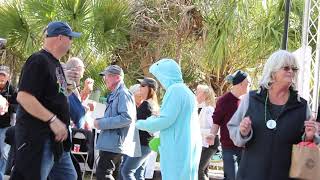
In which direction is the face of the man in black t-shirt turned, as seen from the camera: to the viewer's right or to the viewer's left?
to the viewer's right

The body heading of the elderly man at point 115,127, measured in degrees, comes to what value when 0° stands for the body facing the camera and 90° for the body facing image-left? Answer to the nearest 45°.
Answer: approximately 90°

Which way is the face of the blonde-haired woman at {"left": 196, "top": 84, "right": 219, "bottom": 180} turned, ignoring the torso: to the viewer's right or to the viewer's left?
to the viewer's left

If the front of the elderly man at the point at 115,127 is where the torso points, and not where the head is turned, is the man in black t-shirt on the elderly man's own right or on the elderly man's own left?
on the elderly man's own left

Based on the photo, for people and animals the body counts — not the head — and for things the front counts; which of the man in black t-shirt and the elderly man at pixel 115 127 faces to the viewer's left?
the elderly man

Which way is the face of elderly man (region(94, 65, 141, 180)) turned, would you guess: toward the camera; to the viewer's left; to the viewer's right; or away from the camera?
to the viewer's left

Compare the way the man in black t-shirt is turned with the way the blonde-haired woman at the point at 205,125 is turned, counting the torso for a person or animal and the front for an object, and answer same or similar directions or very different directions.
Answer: very different directions

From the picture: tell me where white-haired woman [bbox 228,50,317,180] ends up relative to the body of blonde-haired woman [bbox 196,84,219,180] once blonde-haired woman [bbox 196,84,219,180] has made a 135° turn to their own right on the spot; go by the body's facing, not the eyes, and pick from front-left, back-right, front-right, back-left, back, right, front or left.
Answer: back-right

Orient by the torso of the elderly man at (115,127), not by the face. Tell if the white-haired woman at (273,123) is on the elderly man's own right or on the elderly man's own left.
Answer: on the elderly man's own left

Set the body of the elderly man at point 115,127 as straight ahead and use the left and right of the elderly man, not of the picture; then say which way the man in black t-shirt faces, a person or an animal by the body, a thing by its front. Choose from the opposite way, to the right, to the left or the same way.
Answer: the opposite way

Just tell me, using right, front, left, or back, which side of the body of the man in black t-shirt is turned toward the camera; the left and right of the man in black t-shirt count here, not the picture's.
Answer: right
